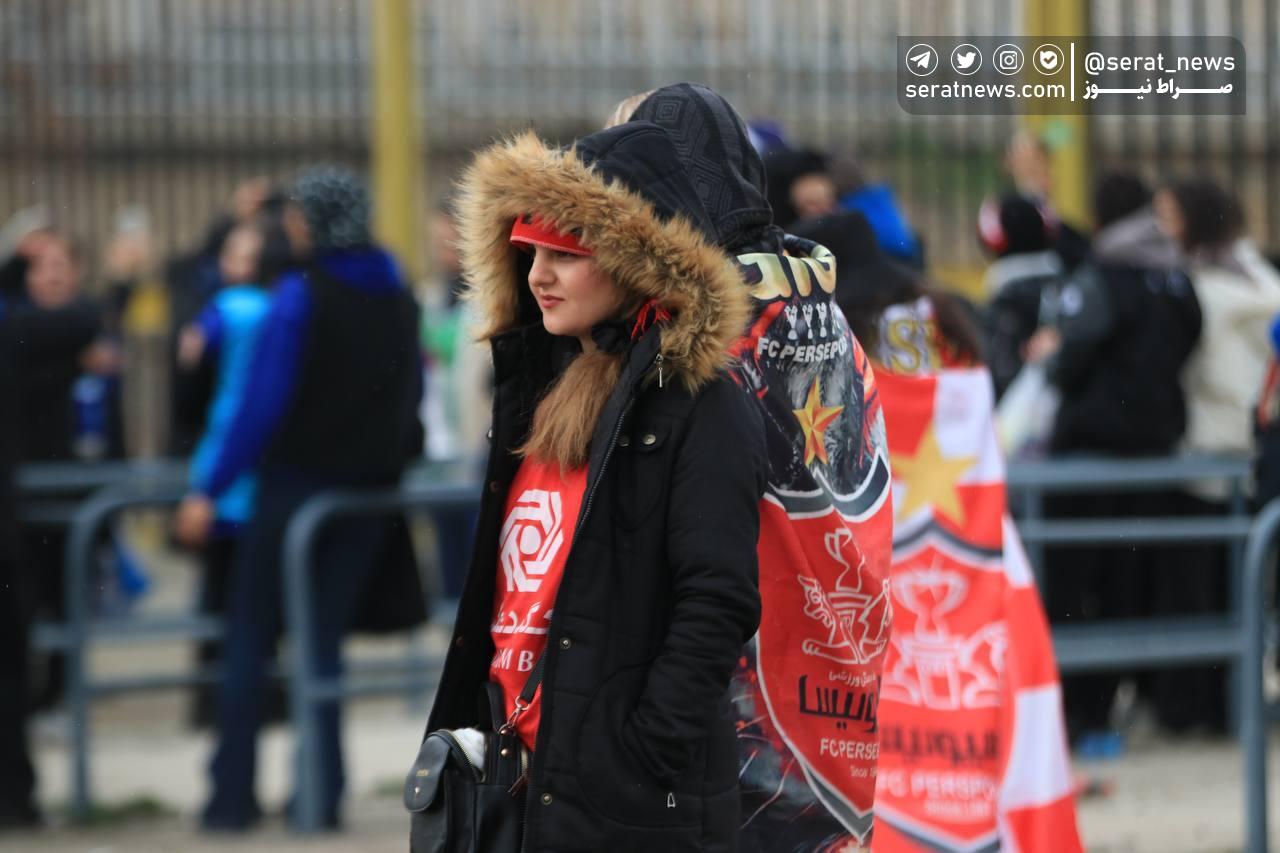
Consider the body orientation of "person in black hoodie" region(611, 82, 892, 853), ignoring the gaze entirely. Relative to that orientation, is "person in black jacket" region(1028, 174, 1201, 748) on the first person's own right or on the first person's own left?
on the first person's own right

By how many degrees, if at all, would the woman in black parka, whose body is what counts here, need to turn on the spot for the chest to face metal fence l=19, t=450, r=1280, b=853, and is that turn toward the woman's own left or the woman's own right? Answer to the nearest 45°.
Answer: approximately 135° to the woman's own right

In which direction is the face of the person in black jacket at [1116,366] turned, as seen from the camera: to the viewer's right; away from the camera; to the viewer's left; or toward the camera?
away from the camera

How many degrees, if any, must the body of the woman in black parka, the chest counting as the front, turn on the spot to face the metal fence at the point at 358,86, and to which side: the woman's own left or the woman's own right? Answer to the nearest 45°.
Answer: approximately 135° to the woman's own right

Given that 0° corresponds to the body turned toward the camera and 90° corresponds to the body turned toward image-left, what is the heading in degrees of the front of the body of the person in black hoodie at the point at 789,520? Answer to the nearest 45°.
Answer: approximately 135°

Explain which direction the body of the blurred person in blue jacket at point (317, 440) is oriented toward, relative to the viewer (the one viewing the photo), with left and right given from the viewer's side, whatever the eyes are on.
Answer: facing away from the viewer and to the left of the viewer

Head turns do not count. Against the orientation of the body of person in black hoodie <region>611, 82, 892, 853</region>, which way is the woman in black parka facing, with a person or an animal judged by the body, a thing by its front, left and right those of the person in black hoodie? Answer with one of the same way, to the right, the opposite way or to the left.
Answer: to the left

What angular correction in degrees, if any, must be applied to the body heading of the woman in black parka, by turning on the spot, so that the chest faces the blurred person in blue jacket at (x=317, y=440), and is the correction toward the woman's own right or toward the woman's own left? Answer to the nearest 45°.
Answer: approximately 135° to the woman's own right

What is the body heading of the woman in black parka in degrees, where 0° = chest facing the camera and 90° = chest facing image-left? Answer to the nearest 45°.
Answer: approximately 45°
